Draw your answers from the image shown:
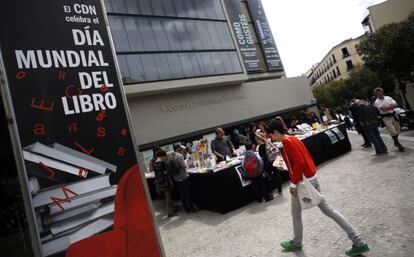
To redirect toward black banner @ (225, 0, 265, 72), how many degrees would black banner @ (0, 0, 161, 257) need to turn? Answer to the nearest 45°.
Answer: approximately 135° to its left

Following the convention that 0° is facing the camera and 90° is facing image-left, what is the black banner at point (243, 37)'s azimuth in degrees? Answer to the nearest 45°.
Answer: approximately 0°

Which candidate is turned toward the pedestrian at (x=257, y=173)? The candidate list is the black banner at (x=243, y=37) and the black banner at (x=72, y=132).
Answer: the black banner at (x=243, y=37)
